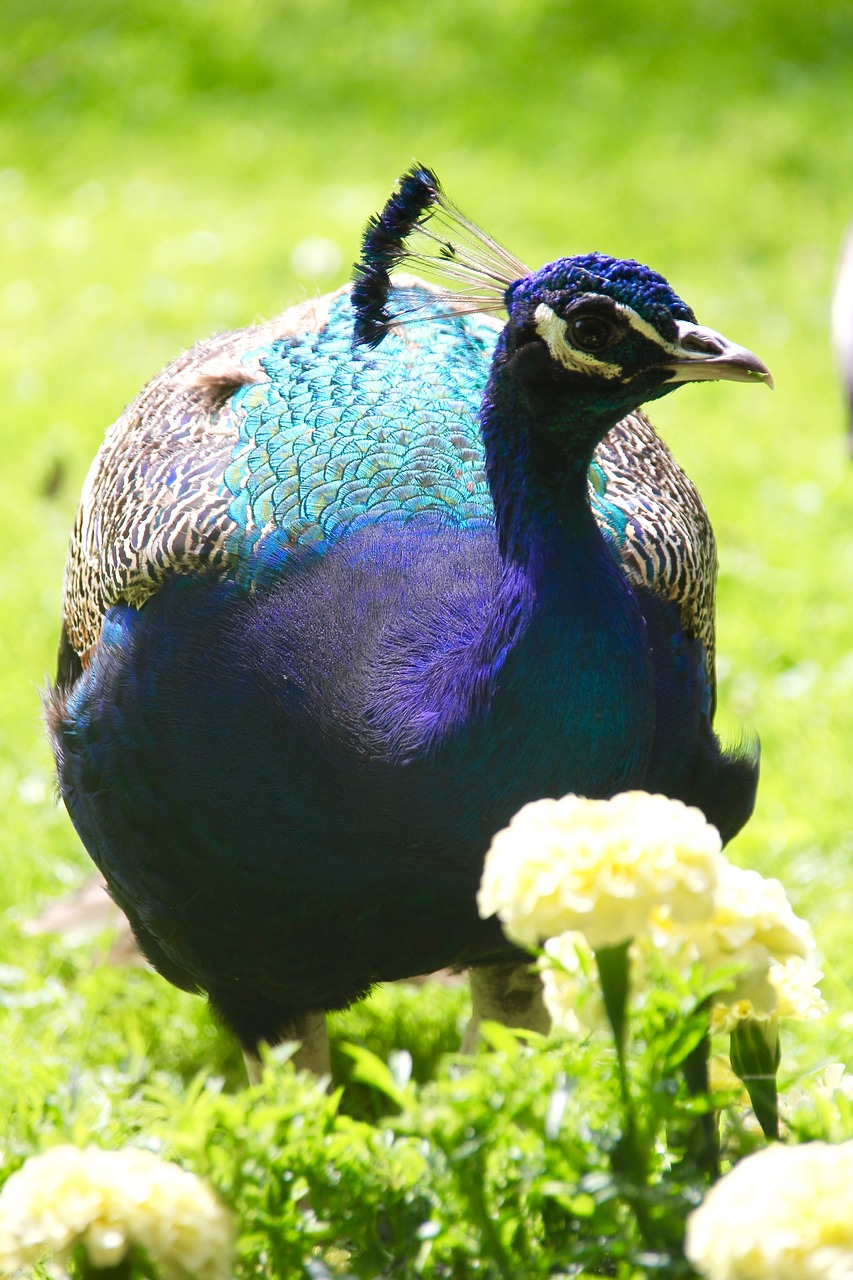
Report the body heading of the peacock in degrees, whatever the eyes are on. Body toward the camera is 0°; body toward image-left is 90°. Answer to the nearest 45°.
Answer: approximately 315°

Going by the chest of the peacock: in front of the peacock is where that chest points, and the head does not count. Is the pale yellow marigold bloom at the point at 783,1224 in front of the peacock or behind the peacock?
in front

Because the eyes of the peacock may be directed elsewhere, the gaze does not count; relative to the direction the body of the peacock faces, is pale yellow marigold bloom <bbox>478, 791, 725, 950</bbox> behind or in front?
in front

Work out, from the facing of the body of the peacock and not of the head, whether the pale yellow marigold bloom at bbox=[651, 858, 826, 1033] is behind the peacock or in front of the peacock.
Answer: in front

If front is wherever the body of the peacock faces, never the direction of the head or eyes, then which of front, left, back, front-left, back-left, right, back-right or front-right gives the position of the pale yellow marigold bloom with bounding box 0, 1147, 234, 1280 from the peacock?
front-right

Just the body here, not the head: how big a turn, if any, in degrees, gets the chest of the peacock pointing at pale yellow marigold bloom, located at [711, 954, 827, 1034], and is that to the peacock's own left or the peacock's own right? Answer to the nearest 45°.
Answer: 0° — it already faces it

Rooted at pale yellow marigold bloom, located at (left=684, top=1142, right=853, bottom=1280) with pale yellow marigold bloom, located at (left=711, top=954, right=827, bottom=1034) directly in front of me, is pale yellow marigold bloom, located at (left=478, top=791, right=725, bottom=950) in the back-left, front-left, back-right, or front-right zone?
front-left
